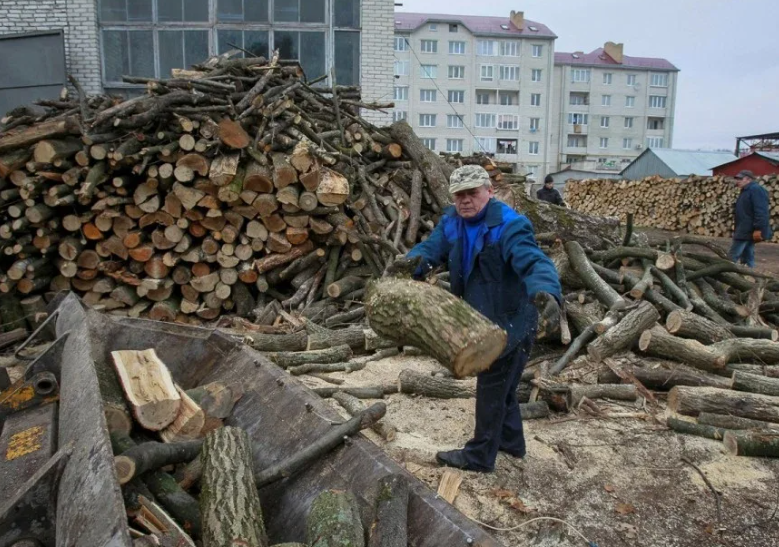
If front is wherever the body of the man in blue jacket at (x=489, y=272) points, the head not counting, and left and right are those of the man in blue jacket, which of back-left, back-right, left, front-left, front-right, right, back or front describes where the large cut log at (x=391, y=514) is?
front-left

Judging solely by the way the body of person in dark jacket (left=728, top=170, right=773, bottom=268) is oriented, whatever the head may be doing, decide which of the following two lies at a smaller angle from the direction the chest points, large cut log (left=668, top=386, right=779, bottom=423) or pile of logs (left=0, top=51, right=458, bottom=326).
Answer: the pile of logs

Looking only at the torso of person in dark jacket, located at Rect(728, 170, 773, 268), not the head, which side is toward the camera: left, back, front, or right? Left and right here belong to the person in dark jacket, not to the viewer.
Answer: left

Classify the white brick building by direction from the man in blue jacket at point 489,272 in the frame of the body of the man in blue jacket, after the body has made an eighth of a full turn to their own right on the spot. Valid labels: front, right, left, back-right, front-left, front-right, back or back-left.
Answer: front-right

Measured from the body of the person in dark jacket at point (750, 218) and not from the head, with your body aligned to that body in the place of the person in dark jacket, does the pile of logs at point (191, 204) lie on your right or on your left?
on your left

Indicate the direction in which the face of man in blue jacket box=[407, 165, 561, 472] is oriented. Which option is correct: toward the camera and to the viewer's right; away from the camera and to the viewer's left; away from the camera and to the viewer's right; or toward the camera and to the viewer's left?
toward the camera and to the viewer's left

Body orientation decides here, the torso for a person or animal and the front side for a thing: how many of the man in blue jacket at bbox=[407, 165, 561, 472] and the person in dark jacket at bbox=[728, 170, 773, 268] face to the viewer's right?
0

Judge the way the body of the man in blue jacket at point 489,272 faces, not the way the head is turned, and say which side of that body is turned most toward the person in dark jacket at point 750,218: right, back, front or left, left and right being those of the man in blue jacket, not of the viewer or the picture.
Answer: back

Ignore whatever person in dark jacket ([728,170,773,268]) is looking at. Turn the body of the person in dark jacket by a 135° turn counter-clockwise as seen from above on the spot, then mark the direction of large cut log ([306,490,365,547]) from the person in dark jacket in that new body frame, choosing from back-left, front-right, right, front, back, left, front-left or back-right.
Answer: front-right

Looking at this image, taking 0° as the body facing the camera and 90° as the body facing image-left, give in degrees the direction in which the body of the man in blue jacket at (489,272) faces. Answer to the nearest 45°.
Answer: approximately 45°

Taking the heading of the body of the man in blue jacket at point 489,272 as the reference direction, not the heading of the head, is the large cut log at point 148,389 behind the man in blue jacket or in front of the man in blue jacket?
in front

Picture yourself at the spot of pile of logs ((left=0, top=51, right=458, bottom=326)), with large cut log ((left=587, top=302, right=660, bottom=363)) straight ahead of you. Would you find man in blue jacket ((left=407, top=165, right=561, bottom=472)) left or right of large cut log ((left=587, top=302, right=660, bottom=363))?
right

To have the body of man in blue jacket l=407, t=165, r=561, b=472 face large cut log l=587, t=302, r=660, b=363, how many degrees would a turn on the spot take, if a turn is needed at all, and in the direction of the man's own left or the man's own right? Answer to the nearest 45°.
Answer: approximately 180°

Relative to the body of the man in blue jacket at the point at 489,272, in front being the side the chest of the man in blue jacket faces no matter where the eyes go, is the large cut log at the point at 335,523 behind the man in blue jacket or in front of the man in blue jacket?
in front

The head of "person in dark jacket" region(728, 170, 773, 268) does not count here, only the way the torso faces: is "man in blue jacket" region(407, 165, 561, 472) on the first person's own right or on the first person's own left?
on the first person's own left

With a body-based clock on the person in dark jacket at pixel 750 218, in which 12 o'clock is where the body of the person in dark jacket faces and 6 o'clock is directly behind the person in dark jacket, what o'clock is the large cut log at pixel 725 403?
The large cut log is roughly at 9 o'clock from the person in dark jacket.
